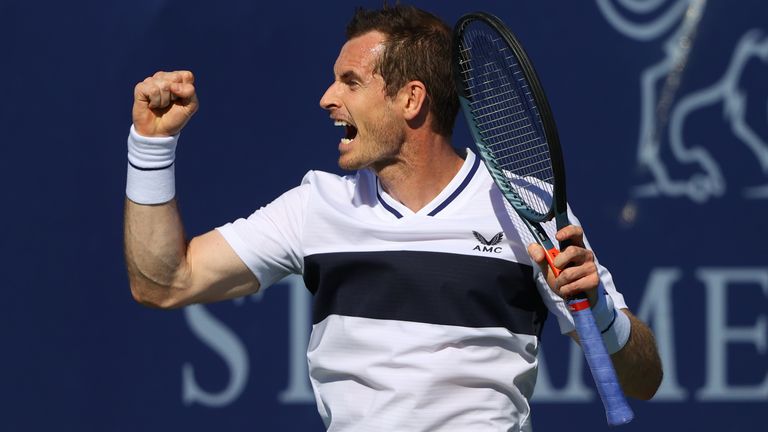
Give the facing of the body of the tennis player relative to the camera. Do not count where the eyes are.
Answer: toward the camera

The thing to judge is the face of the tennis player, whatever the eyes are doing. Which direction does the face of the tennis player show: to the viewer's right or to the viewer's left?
to the viewer's left
